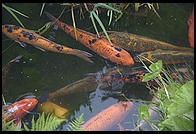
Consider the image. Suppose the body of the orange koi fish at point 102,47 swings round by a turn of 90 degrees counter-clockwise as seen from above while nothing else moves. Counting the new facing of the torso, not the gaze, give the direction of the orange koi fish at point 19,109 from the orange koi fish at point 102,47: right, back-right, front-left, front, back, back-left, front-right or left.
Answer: back

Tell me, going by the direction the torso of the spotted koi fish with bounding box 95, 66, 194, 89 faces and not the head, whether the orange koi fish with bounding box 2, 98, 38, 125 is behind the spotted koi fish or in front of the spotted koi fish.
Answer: in front

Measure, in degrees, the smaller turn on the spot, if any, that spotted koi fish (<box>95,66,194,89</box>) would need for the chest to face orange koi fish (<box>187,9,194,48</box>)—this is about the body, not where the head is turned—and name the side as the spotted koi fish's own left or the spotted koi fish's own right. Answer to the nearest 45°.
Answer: approximately 135° to the spotted koi fish's own right

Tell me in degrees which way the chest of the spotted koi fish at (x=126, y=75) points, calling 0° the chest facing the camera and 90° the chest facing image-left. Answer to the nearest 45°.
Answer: approximately 90°

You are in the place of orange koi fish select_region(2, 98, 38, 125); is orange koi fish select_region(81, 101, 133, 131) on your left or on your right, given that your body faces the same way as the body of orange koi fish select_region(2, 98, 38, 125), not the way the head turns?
on your right
